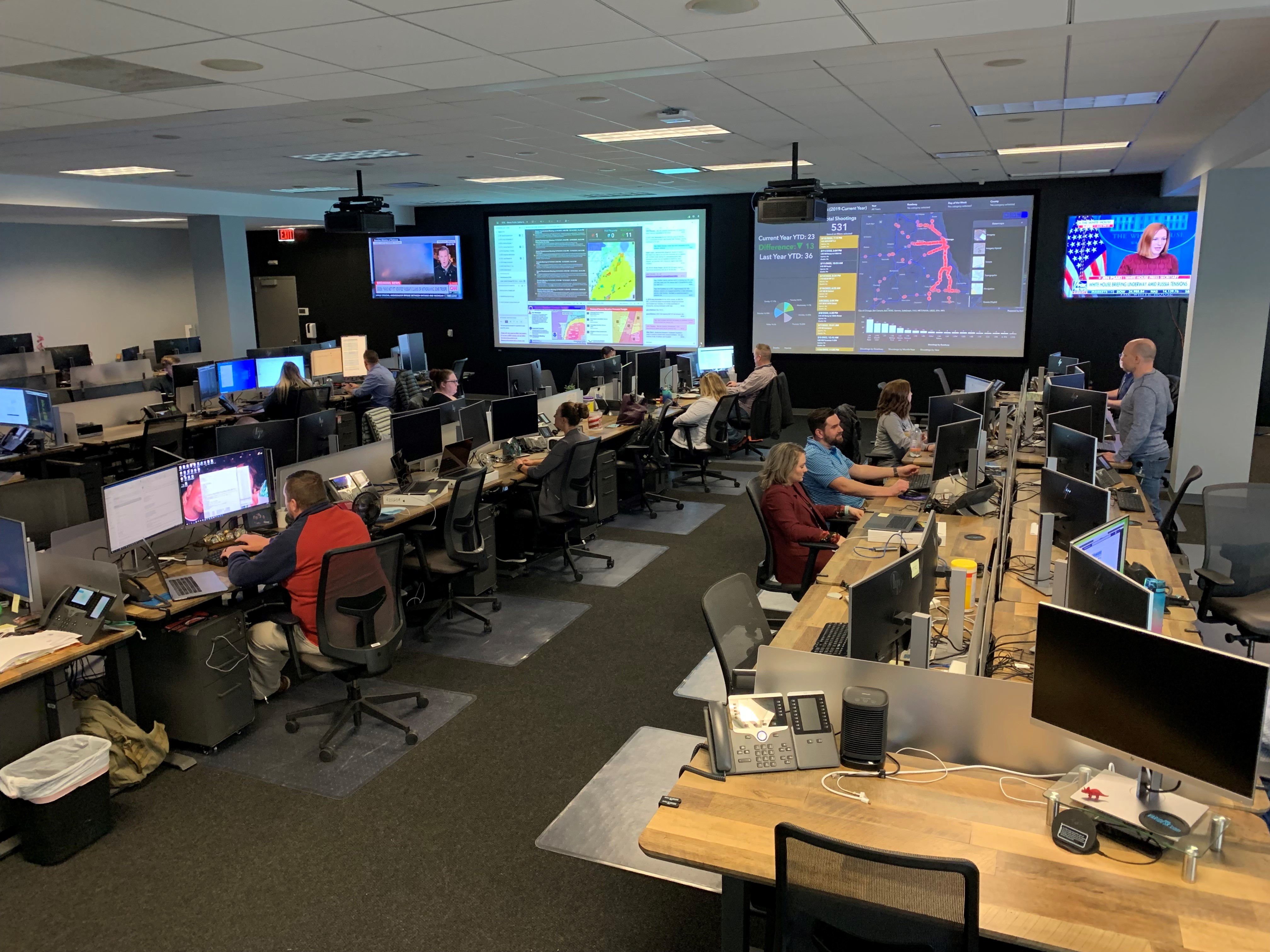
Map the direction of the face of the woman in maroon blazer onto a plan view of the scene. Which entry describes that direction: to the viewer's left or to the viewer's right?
to the viewer's right

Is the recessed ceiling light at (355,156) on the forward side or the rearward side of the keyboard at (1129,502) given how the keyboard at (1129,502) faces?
on the rearward side

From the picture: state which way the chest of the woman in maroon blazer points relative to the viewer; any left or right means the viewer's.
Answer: facing to the right of the viewer

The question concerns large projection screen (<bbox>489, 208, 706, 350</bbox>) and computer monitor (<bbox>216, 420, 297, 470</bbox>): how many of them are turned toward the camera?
1

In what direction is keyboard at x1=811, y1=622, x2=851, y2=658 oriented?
to the viewer's left

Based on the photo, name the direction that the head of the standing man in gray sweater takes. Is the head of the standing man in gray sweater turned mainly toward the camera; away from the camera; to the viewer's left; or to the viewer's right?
to the viewer's left

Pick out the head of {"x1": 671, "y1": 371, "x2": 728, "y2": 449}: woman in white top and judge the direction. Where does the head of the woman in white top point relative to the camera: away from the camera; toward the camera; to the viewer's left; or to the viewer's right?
away from the camera

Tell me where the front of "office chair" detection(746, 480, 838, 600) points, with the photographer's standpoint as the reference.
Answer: facing to the right of the viewer

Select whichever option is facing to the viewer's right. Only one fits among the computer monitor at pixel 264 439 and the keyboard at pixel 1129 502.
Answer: the keyboard

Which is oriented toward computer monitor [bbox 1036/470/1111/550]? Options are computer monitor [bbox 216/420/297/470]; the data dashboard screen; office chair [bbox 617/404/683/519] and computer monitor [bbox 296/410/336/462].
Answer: the data dashboard screen

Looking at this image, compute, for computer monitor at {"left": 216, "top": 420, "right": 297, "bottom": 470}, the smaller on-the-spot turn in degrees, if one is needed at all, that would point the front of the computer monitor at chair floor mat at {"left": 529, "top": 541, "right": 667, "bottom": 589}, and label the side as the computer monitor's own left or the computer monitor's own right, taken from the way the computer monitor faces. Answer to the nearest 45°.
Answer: approximately 90° to the computer monitor's own right

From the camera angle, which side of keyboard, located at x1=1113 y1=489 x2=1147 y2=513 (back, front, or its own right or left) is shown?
right
